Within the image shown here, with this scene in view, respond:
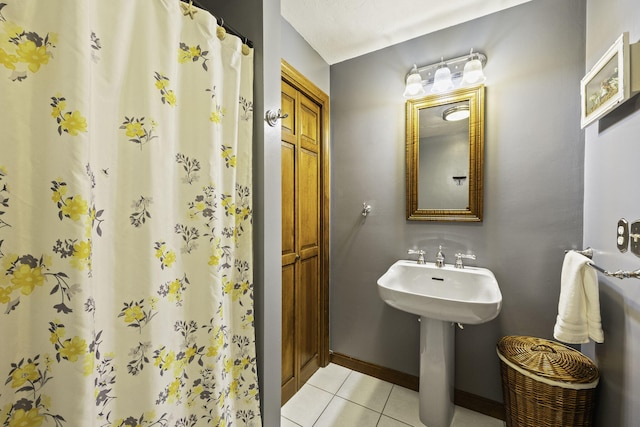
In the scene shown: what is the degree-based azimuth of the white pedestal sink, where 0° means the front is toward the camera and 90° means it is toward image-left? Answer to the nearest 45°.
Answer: approximately 0°

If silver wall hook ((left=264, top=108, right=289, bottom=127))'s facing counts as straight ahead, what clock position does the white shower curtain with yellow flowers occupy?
The white shower curtain with yellow flowers is roughly at 3 o'clock from the silver wall hook.

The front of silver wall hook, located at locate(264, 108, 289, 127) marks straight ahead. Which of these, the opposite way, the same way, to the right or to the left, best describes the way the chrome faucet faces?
to the right

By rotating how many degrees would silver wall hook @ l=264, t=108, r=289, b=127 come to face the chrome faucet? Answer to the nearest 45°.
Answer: approximately 45° to its left

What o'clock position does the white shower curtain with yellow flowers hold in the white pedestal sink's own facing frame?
The white shower curtain with yellow flowers is roughly at 1 o'clock from the white pedestal sink.

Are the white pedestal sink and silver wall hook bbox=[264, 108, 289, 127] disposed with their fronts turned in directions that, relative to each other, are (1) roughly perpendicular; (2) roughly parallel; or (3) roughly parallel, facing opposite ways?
roughly perpendicular

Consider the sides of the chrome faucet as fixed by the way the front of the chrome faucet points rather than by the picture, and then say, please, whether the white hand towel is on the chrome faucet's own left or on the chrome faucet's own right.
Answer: on the chrome faucet's own left

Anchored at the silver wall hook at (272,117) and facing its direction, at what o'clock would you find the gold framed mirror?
The gold framed mirror is roughly at 10 o'clock from the silver wall hook.
